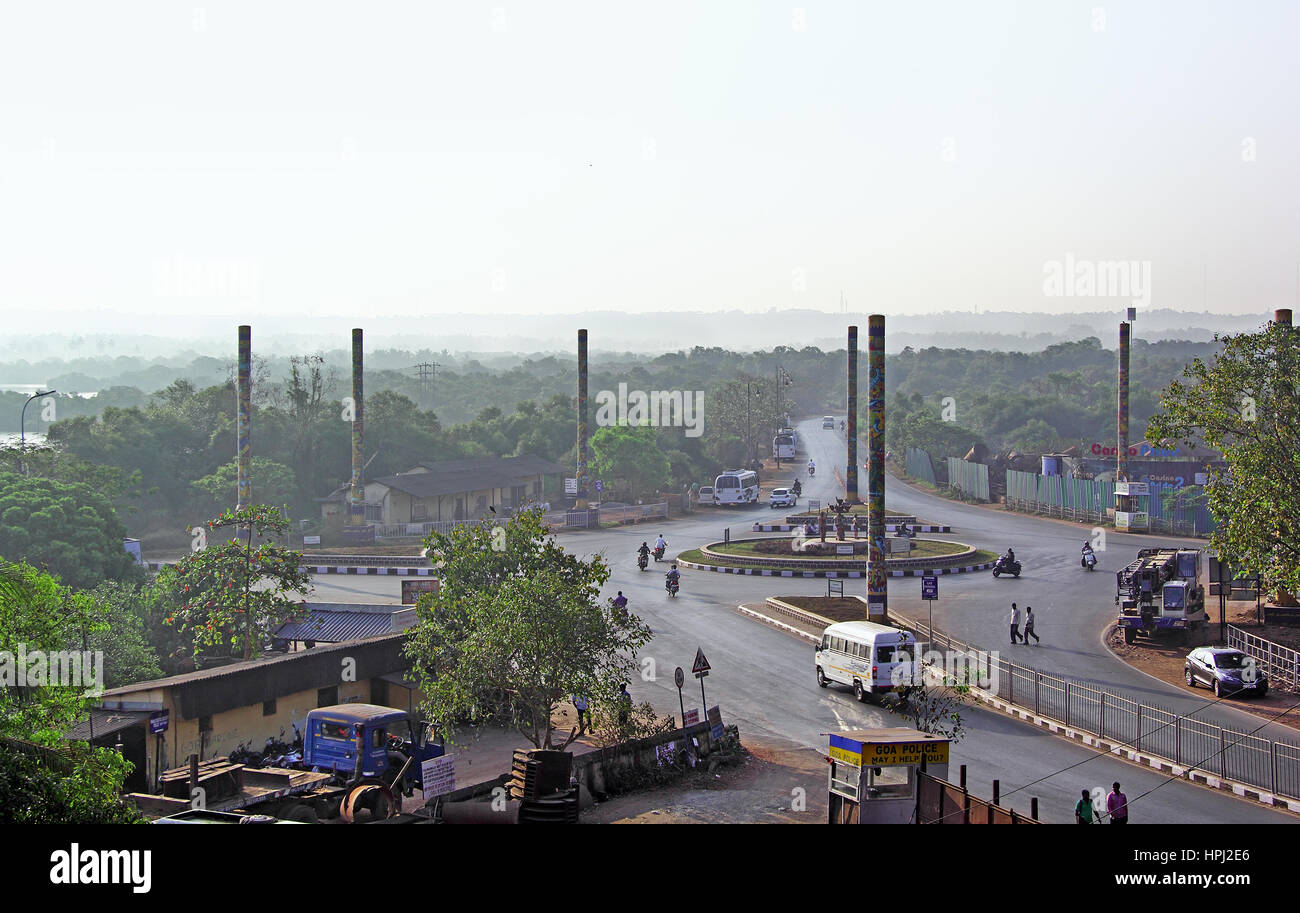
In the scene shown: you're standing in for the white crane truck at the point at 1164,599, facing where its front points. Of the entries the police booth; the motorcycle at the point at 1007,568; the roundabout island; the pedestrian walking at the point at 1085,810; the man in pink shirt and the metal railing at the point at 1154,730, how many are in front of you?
4

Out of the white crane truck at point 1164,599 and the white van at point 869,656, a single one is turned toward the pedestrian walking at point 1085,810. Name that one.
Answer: the white crane truck

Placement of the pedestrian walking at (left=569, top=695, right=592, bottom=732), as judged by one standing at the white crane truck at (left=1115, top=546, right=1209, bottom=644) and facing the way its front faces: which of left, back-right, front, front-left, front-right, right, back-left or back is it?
front-right

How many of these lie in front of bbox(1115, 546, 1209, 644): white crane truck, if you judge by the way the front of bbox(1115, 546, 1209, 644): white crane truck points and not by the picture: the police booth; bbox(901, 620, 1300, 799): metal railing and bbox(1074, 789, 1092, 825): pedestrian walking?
3

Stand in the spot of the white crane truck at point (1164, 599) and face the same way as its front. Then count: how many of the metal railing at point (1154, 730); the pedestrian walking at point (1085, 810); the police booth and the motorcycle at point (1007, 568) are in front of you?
3

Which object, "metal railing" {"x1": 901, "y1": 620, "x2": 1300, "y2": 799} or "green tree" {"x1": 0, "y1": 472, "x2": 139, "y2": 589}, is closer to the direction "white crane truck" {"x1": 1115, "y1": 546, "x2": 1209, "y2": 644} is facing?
the metal railing

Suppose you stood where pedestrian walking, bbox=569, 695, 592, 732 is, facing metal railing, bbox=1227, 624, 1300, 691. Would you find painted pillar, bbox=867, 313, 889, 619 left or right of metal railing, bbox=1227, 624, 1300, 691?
left

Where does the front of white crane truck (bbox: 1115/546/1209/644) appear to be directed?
toward the camera

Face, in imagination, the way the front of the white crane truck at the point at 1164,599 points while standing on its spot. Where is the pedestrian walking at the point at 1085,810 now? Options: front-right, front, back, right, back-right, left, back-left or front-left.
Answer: front
